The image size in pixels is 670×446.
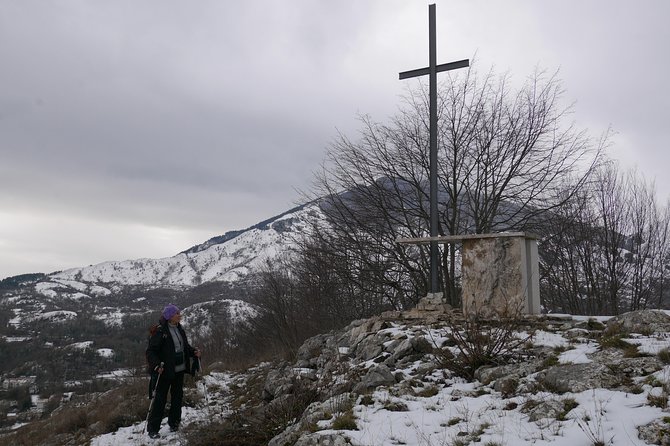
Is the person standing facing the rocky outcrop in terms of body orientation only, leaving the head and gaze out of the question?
yes

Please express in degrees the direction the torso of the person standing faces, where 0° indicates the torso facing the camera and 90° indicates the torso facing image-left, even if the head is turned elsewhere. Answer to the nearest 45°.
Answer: approximately 315°

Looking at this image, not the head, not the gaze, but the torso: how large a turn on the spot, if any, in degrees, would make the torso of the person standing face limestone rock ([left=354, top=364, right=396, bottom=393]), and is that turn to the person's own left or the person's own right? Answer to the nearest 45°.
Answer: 0° — they already face it
